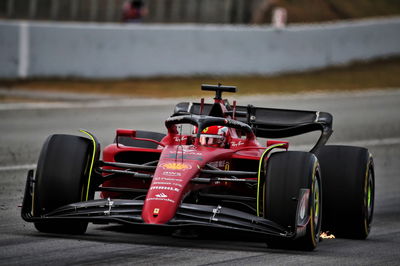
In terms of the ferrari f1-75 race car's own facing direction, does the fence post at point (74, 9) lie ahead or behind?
behind

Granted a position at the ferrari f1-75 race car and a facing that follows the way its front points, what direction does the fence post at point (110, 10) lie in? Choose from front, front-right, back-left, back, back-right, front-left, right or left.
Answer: back

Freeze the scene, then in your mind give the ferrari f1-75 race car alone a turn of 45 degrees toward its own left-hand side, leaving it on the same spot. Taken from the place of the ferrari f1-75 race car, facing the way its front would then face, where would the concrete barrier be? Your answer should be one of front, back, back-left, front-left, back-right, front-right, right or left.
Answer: back-left

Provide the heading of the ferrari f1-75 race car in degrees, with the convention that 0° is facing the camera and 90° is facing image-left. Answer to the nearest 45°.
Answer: approximately 0°

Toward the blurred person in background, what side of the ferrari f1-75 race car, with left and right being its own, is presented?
back

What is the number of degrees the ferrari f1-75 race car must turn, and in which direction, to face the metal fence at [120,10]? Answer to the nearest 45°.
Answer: approximately 180°
